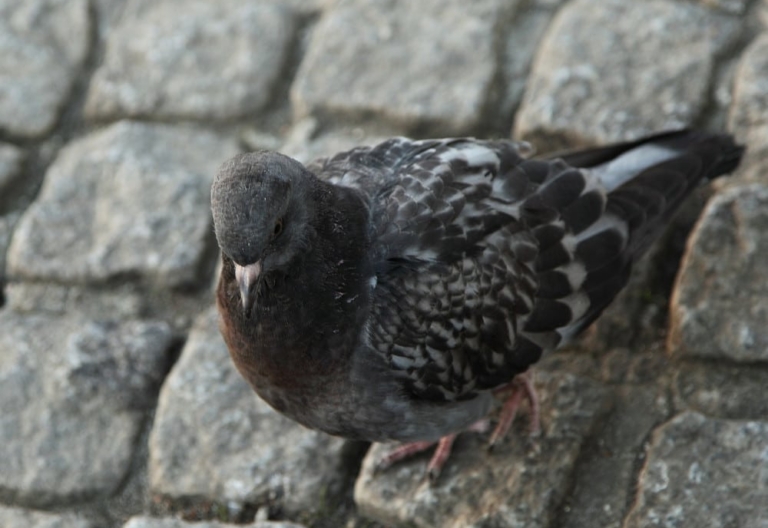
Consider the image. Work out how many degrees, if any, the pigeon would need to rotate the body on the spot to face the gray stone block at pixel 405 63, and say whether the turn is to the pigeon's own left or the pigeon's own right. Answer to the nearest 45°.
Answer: approximately 135° to the pigeon's own right

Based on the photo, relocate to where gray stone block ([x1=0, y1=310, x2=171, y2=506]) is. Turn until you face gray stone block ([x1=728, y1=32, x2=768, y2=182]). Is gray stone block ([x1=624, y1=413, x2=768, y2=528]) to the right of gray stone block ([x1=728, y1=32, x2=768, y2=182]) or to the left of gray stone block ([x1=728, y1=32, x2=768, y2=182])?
right

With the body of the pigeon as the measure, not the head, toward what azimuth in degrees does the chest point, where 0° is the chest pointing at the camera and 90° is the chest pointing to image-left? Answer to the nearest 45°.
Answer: approximately 45°

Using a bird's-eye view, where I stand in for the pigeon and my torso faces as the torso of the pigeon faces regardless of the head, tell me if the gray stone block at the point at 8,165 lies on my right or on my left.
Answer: on my right

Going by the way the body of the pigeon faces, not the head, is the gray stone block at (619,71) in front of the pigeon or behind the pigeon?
behind

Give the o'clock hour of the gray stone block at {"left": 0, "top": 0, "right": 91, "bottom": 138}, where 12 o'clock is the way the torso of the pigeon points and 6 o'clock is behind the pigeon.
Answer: The gray stone block is roughly at 3 o'clock from the pigeon.

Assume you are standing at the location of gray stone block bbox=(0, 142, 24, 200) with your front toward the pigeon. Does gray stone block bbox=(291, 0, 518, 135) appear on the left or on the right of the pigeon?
left

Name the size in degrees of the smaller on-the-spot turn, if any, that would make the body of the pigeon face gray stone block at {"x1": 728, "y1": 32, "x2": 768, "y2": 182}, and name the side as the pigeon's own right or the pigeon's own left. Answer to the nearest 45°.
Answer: approximately 180°

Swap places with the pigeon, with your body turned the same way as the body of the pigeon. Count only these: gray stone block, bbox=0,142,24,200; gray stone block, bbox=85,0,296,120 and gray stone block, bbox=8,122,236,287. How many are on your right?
3

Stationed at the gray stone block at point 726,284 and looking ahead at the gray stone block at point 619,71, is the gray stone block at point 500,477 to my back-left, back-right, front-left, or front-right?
back-left

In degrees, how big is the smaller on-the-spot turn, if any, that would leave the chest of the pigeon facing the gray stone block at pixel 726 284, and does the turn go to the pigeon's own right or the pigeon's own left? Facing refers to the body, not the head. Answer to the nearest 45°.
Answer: approximately 180°
